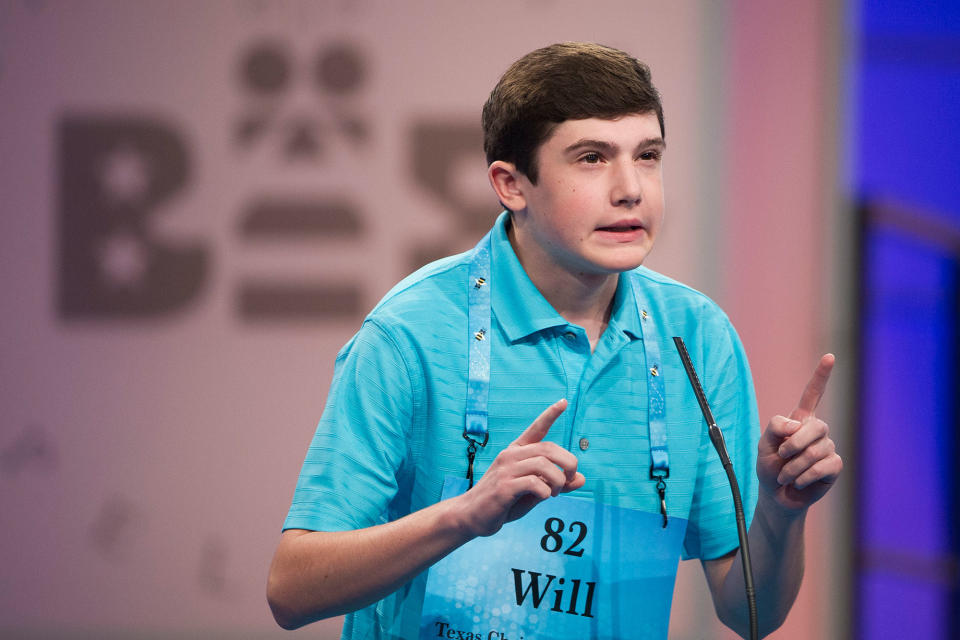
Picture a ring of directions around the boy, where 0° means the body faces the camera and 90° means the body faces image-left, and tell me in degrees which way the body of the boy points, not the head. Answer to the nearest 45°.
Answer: approximately 315°

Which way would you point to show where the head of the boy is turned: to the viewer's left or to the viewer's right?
to the viewer's right
